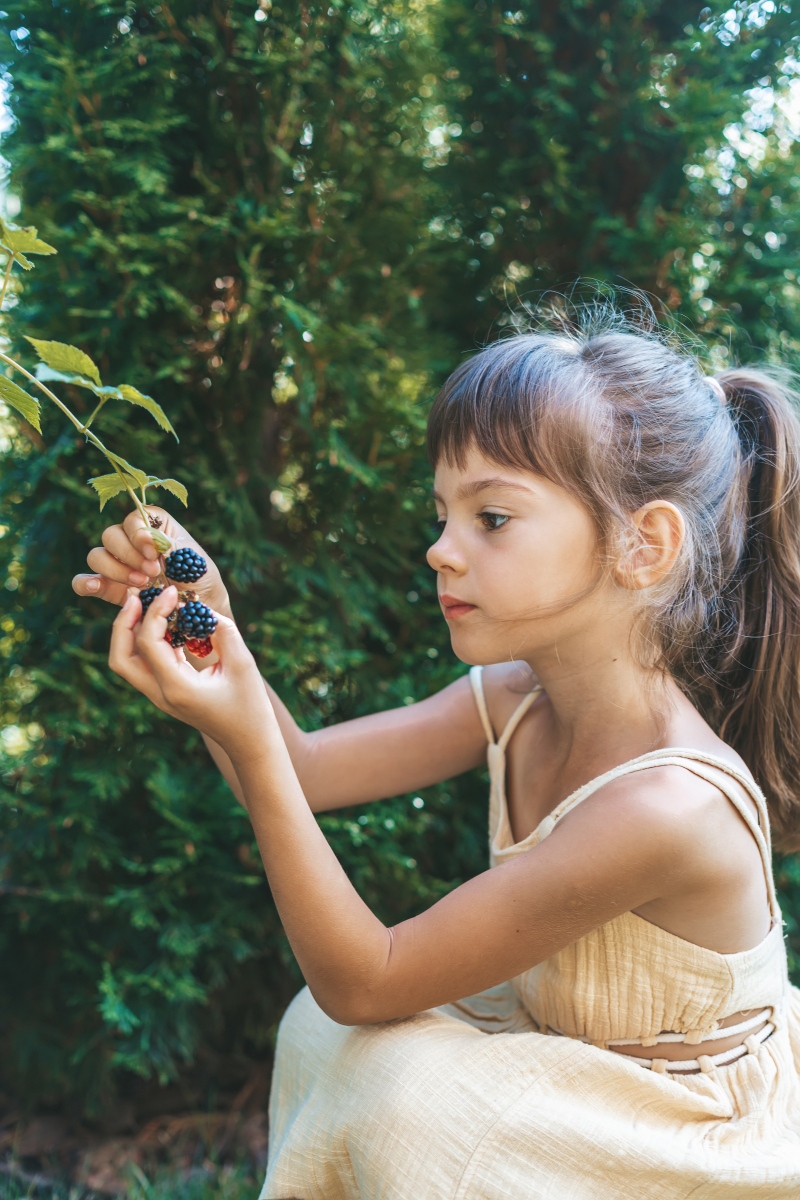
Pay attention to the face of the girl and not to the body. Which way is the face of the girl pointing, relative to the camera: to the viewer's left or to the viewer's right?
to the viewer's left

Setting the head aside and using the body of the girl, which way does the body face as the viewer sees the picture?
to the viewer's left
